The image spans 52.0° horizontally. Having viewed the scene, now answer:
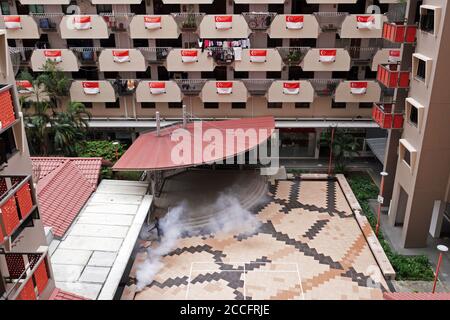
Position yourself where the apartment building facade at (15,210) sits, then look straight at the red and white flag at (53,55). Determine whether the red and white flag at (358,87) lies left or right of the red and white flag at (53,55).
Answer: right

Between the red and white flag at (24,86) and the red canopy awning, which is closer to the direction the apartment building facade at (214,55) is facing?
the red canopy awning

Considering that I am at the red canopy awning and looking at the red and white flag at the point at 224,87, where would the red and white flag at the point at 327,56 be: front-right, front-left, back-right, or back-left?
front-right

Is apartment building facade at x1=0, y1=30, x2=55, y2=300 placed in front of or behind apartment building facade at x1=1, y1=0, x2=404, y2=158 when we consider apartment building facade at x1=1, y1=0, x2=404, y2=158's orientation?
in front

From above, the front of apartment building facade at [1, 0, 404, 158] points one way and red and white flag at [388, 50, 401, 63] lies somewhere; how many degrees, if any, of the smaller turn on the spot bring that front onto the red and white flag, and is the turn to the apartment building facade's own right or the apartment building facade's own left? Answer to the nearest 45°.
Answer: approximately 90° to the apartment building facade's own left

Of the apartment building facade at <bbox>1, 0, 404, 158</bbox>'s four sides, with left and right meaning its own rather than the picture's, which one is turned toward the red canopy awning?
front

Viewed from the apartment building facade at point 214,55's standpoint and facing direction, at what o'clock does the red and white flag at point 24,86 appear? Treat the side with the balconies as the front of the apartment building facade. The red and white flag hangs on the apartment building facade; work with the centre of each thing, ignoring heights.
The red and white flag is roughly at 3 o'clock from the apartment building facade.

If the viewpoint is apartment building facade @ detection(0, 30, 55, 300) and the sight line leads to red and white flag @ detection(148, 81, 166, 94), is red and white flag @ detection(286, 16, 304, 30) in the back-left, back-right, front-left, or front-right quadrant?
front-right

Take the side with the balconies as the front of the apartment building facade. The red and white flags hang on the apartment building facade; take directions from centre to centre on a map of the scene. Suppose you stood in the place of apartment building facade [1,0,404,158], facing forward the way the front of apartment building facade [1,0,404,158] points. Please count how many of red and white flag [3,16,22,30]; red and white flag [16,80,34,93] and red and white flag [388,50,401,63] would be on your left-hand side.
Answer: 1

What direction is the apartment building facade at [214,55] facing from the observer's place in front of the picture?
facing the viewer
